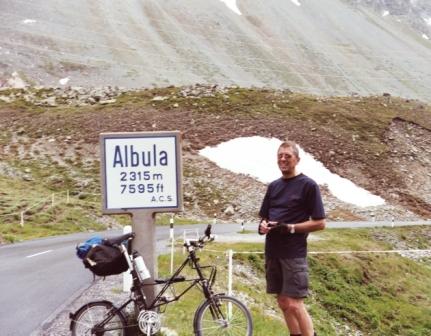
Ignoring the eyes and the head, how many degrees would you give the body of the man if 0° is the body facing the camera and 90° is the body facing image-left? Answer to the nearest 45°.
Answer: approximately 45°

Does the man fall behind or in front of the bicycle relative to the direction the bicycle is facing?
in front

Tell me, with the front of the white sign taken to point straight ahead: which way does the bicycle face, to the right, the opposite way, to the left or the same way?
to the left

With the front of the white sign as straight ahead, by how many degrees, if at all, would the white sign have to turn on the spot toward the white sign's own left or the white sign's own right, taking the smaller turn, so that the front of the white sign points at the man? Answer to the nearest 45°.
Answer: approximately 45° to the white sign's own left

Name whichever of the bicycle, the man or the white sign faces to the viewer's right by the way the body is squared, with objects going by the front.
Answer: the bicycle

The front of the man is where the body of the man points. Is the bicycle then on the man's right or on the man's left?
on the man's right

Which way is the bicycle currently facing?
to the viewer's right

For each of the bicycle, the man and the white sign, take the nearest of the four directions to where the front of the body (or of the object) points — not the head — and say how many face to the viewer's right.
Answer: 1

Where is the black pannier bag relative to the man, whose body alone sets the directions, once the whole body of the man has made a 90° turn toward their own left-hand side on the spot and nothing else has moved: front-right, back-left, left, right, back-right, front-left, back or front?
back-right

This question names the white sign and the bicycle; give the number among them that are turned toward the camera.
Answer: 1
